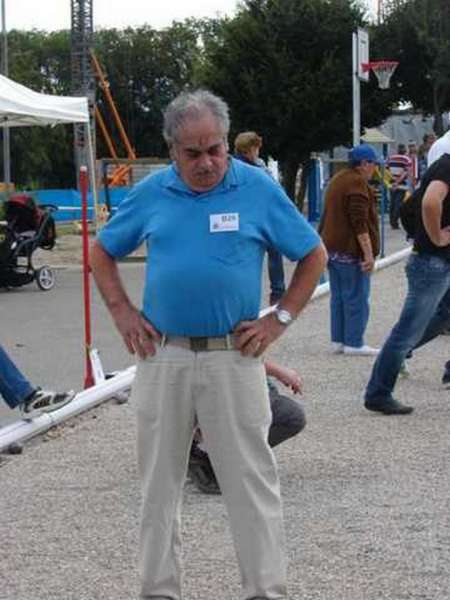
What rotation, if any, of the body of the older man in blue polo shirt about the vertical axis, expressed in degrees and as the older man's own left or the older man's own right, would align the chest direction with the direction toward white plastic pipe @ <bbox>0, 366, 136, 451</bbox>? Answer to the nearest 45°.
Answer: approximately 180°

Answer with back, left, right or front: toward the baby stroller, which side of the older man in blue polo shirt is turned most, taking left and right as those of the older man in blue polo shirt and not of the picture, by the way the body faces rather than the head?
back

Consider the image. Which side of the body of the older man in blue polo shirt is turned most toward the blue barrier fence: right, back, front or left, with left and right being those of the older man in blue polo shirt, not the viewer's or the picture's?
back

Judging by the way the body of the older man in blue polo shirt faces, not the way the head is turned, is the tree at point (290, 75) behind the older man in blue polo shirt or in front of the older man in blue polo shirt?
behind

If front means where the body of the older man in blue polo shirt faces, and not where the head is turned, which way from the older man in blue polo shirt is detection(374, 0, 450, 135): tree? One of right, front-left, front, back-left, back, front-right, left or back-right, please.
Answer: back

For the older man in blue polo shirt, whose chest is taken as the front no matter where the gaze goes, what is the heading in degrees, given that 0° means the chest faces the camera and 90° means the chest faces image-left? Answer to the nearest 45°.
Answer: approximately 0°

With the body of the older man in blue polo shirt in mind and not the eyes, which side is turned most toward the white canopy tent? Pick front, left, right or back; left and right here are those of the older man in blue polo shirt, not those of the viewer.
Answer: back

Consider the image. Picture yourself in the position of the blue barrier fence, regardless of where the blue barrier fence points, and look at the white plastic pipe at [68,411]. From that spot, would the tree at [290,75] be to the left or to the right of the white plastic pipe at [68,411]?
left
